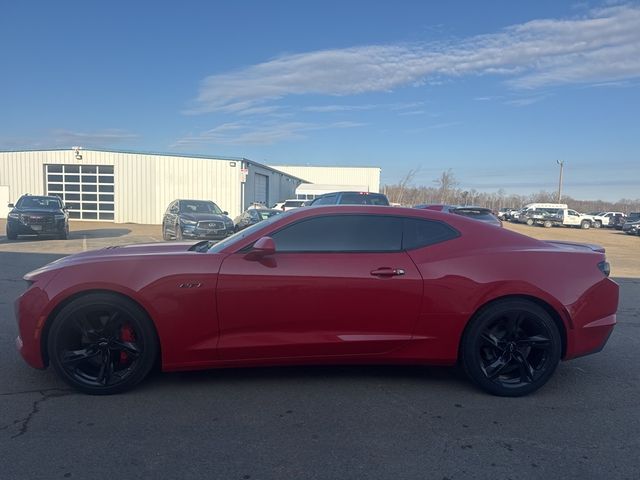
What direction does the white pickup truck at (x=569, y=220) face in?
to the viewer's right

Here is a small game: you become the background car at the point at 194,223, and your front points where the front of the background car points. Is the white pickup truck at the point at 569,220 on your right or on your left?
on your left

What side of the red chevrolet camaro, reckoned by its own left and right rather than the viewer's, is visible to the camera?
left

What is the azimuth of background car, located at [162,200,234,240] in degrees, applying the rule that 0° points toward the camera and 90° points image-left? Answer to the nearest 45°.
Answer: approximately 315°

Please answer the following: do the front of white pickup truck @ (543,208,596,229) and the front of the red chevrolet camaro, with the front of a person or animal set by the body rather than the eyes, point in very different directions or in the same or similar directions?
very different directions

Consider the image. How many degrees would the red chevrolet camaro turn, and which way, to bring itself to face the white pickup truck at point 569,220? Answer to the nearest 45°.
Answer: approximately 135° to its right

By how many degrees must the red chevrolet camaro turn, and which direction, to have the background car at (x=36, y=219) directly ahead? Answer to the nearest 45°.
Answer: approximately 45° to its right

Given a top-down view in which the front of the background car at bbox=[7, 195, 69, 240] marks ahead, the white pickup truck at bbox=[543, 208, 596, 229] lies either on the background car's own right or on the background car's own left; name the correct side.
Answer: on the background car's own left
